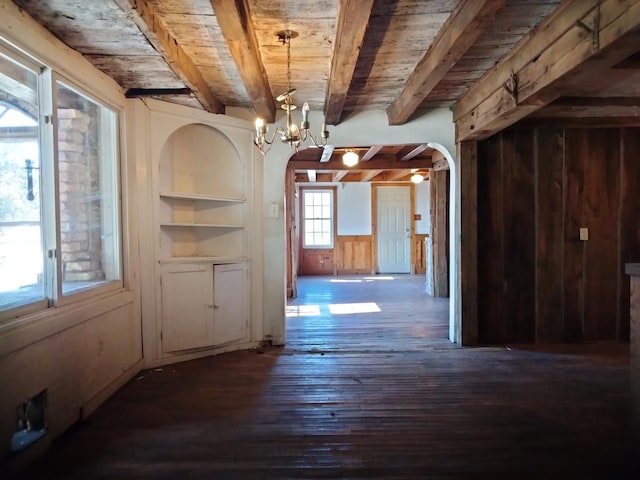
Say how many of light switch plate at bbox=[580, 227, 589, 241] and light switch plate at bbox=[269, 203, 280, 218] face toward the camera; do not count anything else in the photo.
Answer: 2

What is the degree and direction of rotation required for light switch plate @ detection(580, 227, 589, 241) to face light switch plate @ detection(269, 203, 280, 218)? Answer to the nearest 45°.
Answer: approximately 45° to its right

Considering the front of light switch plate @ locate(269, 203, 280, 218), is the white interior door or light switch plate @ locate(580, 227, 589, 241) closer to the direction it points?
the light switch plate

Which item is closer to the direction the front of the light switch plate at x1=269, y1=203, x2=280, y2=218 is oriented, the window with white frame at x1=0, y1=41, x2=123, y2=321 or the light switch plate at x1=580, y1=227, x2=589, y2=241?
the window with white frame

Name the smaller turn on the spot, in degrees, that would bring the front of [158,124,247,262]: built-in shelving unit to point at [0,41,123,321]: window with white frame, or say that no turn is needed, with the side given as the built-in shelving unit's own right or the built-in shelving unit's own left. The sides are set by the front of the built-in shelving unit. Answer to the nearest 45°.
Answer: approximately 90° to the built-in shelving unit's own right

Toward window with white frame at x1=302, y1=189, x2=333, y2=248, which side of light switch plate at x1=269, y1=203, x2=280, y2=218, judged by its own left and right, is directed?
back

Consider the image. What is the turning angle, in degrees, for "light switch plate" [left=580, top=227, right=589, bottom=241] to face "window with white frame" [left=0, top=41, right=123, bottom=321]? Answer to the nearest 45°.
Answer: approximately 45° to its right

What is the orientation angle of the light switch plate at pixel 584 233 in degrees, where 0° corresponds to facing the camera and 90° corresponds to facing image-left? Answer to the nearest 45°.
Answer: approximately 0°

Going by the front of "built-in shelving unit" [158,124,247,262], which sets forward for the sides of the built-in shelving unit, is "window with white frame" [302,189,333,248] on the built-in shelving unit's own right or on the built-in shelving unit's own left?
on the built-in shelving unit's own left

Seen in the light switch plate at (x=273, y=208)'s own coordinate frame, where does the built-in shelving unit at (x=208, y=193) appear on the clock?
The built-in shelving unit is roughly at 3 o'clock from the light switch plate.

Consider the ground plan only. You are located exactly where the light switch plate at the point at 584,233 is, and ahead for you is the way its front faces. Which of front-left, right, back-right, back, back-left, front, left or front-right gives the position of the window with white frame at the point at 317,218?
back-right
